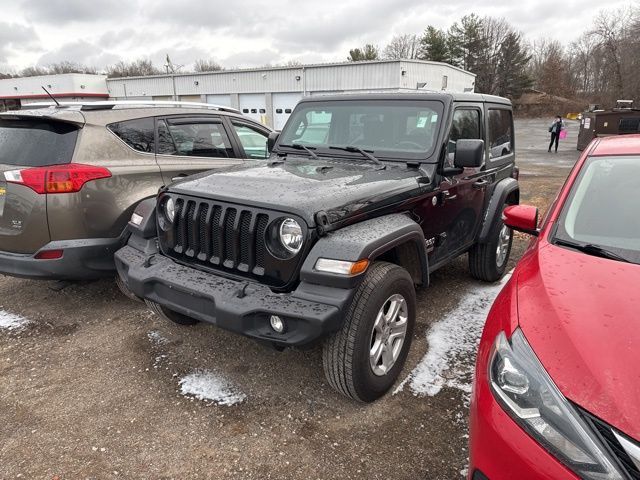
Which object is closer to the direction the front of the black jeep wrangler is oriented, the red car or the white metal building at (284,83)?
the red car

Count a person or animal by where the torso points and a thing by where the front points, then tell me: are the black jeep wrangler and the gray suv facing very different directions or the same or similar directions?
very different directions

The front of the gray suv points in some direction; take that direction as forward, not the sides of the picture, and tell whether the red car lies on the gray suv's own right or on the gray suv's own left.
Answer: on the gray suv's own right

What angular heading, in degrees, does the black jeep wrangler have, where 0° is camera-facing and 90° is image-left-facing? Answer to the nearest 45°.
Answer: approximately 45°

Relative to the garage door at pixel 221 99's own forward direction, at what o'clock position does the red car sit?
The red car is roughly at 12 o'clock from the garage door.

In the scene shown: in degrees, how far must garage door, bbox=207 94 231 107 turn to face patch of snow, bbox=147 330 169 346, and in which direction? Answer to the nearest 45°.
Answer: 0° — it already faces it

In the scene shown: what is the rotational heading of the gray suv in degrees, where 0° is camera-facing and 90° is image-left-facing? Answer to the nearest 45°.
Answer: approximately 225°

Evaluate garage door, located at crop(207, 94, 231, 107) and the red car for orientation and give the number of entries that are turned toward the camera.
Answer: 2

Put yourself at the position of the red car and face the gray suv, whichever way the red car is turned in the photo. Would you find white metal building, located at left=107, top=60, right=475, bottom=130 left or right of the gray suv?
right
